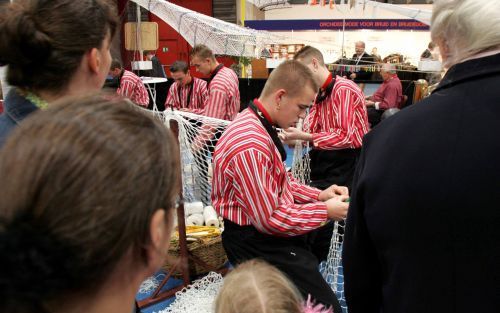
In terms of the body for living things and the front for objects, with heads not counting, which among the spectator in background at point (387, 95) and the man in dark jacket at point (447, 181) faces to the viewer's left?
the spectator in background

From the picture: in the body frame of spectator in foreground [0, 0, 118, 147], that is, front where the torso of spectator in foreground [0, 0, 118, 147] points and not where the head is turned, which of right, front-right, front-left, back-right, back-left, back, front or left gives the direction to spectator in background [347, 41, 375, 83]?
front

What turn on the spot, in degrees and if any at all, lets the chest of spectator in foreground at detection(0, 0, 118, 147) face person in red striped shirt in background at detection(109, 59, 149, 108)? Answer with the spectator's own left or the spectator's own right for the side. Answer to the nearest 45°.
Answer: approximately 45° to the spectator's own left

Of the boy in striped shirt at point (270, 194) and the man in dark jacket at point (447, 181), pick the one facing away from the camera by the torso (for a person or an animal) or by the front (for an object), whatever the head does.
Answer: the man in dark jacket

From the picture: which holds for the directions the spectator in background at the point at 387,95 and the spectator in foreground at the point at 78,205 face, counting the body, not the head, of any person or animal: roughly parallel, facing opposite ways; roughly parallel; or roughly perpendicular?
roughly perpendicular

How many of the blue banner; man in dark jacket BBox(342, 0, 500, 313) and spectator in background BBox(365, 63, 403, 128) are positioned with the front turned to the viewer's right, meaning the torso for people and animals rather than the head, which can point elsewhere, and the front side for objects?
0

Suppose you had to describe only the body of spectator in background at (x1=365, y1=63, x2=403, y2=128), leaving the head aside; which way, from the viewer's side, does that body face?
to the viewer's left

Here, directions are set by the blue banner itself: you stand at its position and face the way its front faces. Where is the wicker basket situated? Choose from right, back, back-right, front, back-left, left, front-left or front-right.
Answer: front

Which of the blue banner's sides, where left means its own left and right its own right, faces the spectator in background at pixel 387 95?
front

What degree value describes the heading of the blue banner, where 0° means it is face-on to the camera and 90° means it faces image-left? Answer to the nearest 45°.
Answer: approximately 0°

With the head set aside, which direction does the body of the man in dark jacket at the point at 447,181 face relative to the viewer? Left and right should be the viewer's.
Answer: facing away from the viewer

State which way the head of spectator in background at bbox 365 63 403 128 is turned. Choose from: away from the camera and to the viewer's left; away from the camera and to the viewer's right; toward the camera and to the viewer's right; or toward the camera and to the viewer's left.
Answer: toward the camera and to the viewer's left

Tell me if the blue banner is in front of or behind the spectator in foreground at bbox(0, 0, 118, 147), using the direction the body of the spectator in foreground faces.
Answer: in front

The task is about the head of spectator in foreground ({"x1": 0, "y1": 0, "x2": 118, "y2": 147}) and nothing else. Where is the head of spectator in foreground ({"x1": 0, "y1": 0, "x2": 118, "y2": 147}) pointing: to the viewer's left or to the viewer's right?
to the viewer's right

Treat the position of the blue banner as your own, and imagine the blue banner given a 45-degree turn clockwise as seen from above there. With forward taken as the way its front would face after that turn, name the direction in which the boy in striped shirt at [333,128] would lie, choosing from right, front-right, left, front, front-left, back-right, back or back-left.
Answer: front-left
